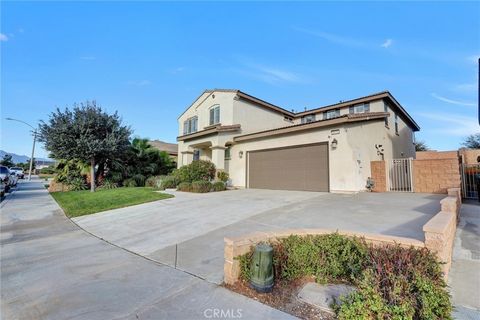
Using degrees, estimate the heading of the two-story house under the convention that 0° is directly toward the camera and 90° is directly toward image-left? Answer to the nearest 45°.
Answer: approximately 45°

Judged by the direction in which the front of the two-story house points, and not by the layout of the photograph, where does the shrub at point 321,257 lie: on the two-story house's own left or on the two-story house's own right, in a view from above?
on the two-story house's own left

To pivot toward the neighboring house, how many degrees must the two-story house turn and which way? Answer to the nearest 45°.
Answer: approximately 90° to its right

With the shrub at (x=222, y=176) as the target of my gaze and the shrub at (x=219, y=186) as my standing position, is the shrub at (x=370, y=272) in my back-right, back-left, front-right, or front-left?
back-right

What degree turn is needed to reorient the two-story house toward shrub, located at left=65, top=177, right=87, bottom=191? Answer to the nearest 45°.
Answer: approximately 45° to its right

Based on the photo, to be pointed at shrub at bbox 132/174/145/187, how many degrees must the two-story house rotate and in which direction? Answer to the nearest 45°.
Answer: approximately 45° to its right

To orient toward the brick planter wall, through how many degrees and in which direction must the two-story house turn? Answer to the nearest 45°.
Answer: approximately 45° to its left
